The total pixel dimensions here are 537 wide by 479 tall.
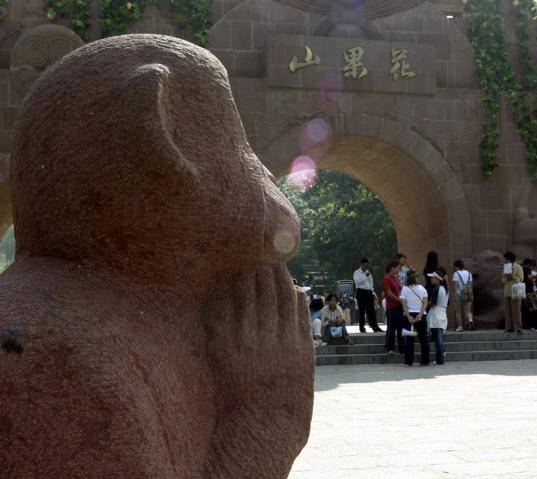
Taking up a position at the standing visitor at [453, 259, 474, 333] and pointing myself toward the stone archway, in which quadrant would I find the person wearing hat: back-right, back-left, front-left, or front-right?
back-left

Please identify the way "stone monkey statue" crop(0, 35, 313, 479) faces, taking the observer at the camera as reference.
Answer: facing to the right of the viewer

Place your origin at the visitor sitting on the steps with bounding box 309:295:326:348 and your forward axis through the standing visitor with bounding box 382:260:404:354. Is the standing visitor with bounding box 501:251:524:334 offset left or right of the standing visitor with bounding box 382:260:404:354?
left

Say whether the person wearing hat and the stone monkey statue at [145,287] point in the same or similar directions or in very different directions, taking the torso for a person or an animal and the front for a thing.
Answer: very different directions

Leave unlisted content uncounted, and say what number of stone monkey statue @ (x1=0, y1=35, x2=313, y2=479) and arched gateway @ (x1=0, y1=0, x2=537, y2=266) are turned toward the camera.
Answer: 1

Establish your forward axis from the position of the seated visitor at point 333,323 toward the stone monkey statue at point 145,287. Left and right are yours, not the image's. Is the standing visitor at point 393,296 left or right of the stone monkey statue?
left
